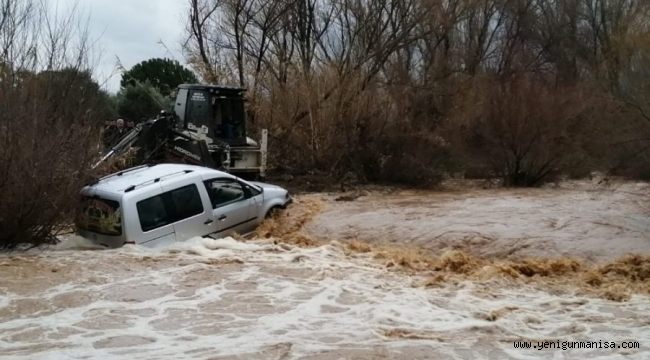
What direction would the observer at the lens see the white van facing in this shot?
facing away from the viewer and to the right of the viewer
